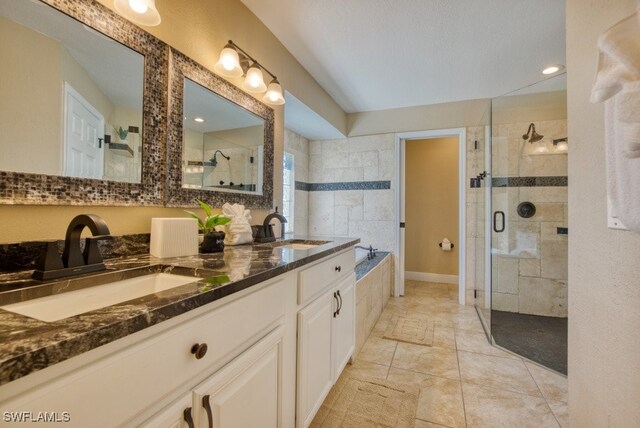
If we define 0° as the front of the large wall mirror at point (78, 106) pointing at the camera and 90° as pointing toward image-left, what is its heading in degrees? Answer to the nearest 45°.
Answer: approximately 315°

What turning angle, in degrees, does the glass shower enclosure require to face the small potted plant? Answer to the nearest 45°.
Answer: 0° — it already faces it

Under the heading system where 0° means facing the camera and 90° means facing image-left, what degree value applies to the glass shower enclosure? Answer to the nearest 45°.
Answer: approximately 45°

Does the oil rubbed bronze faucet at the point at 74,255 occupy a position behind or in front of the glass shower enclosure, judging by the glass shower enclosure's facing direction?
in front

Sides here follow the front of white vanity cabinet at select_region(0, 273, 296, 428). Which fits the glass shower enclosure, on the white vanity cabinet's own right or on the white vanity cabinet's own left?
on the white vanity cabinet's own left

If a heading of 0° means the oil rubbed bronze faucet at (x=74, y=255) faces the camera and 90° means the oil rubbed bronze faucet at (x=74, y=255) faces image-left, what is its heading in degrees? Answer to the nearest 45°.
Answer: approximately 315°

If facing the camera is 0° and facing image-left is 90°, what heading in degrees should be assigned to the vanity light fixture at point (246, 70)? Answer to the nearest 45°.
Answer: approximately 315°

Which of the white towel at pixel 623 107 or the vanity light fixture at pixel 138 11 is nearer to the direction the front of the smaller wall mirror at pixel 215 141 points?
the white towel

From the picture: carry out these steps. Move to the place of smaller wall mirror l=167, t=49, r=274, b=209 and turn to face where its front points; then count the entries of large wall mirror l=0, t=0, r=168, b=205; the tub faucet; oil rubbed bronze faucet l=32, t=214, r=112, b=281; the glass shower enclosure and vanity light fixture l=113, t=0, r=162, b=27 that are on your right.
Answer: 3
